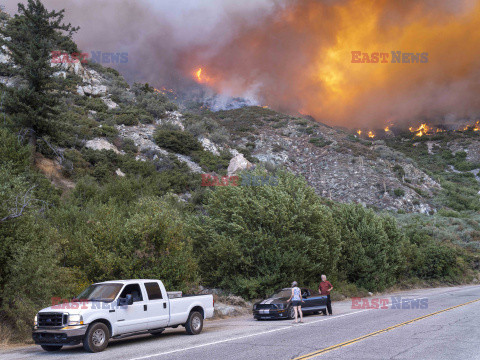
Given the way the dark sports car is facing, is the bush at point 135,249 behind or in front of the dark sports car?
in front

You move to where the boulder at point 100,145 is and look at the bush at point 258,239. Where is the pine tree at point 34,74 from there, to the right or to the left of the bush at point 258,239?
right

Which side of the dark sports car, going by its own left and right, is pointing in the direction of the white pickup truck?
front

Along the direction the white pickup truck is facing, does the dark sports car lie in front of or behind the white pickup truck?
behind

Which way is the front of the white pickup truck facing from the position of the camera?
facing the viewer and to the left of the viewer

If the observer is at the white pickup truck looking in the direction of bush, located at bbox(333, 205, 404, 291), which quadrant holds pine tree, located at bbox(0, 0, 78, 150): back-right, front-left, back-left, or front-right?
front-left

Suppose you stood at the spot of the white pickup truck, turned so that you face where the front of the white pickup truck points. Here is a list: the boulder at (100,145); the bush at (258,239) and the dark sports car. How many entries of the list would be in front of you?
0

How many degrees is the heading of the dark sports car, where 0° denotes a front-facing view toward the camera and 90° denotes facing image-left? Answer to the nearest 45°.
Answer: approximately 45°

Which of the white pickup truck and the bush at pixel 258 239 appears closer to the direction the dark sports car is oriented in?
the white pickup truck

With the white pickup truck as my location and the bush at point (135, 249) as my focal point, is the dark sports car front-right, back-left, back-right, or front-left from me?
front-right

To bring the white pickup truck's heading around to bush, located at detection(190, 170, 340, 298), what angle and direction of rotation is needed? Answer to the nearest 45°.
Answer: approximately 180°

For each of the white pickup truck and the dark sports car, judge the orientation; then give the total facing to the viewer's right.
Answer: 0

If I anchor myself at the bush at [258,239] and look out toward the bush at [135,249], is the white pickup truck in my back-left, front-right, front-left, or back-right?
front-left

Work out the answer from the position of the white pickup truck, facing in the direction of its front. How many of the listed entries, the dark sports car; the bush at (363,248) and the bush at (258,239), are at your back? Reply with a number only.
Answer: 3

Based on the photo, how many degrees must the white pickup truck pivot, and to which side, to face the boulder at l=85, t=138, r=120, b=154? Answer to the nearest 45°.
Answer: approximately 135° to its right

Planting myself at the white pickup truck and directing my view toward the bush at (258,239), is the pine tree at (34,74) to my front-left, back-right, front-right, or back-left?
front-left

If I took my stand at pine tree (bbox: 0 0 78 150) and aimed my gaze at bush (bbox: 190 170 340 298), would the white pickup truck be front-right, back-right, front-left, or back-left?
front-right

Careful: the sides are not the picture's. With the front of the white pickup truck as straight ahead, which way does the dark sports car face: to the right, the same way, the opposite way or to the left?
the same way
